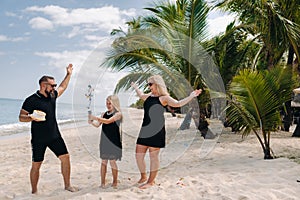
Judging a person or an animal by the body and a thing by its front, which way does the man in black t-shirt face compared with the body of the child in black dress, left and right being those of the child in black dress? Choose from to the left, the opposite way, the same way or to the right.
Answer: to the left

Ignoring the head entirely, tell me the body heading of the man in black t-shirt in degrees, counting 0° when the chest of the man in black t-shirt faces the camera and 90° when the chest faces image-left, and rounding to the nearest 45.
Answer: approximately 315°

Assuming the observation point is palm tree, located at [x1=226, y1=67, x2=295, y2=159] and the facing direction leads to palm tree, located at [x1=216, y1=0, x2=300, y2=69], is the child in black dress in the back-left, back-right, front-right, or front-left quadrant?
back-left

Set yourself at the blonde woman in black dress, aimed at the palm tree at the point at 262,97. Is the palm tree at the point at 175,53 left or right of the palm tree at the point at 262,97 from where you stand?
left

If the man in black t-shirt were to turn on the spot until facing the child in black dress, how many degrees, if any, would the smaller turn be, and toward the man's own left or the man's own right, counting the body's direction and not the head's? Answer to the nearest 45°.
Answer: approximately 45° to the man's own left

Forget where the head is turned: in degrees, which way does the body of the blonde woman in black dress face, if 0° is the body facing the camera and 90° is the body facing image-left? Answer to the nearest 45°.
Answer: approximately 45°

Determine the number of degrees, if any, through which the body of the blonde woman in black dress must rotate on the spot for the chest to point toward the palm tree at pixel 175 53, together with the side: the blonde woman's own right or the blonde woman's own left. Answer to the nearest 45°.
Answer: approximately 135° to the blonde woman's own right

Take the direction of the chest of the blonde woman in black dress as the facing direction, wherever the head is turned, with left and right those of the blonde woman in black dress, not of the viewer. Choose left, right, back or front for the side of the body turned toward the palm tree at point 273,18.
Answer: back

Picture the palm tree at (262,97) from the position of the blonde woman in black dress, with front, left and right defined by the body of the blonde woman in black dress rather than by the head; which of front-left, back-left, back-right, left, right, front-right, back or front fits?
back

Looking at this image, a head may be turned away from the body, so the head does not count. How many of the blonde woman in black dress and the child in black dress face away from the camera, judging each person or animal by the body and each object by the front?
0
